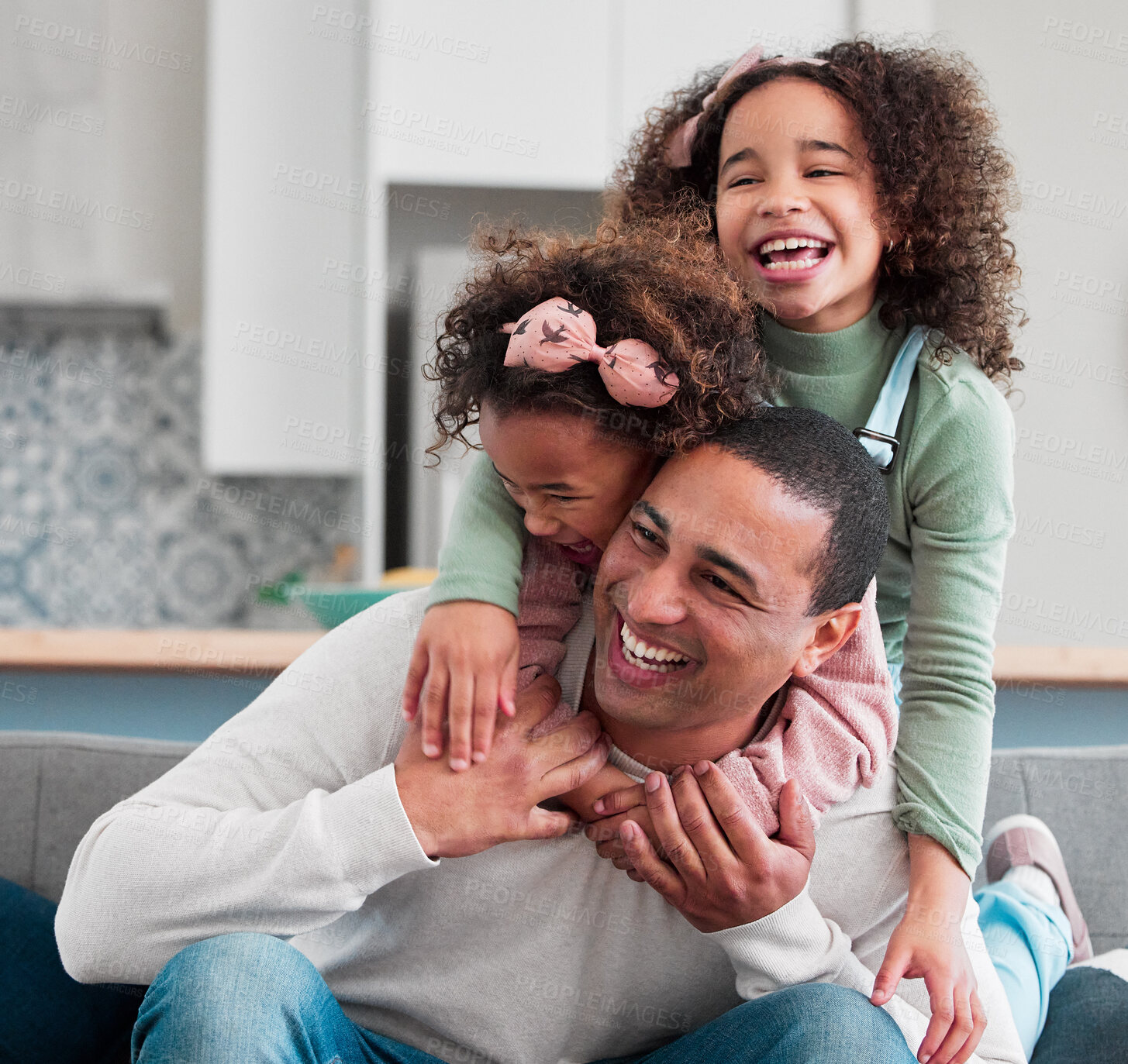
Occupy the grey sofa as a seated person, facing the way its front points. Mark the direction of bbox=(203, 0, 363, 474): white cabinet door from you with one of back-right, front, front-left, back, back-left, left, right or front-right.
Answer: back

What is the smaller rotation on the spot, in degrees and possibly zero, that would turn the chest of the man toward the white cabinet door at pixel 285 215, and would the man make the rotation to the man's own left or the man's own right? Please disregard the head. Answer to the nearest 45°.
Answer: approximately 180°

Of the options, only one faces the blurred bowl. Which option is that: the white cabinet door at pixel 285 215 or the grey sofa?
the white cabinet door

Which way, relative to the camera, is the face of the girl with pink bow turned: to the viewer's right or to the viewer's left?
to the viewer's left

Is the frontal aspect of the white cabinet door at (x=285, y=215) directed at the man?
yes

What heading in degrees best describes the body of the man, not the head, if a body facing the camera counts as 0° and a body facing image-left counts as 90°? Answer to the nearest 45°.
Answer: approximately 0°

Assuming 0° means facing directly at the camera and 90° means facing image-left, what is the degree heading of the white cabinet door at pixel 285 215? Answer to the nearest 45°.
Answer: approximately 0°
